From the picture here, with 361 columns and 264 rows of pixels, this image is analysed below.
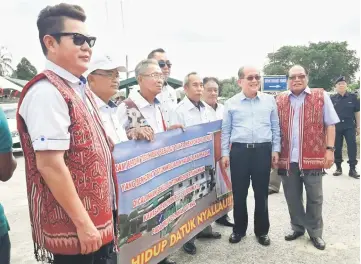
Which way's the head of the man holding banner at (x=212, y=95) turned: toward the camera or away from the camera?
toward the camera

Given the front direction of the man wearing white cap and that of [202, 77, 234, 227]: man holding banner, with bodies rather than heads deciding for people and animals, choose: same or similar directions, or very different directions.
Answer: same or similar directions

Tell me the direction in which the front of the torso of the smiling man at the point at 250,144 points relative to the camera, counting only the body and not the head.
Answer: toward the camera

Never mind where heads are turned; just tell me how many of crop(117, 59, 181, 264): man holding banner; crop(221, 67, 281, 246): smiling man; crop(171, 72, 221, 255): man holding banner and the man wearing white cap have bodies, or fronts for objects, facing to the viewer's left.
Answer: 0

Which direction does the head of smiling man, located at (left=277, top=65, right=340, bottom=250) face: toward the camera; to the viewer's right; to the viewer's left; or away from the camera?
toward the camera

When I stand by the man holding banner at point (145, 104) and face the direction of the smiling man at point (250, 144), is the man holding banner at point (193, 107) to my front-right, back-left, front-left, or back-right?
front-left

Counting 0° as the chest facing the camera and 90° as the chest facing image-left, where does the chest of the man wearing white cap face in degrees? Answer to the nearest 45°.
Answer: approximately 315°

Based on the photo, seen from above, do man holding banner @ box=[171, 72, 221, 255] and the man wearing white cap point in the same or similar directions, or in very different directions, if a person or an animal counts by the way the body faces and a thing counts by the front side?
same or similar directions

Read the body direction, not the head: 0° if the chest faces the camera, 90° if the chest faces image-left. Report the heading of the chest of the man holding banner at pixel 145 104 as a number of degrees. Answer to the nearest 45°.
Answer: approximately 315°

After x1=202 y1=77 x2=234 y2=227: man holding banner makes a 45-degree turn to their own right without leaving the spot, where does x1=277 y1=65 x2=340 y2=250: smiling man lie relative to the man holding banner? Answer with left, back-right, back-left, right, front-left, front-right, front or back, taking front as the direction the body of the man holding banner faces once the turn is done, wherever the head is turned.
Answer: front-left

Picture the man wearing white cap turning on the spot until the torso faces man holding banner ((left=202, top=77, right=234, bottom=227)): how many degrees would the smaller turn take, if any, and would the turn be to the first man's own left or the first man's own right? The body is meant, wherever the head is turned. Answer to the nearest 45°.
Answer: approximately 90° to the first man's own left

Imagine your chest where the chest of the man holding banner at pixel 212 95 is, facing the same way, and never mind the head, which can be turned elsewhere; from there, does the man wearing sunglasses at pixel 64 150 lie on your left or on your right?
on your right

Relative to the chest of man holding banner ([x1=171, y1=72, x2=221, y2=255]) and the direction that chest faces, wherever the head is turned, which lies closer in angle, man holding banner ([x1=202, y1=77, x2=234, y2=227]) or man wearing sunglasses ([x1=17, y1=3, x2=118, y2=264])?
the man wearing sunglasses

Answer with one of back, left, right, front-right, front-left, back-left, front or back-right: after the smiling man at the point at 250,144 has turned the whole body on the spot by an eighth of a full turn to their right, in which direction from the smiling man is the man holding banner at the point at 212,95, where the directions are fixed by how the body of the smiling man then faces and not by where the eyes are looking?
right

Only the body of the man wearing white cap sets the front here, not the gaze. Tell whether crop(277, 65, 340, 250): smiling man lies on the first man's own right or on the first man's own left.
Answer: on the first man's own left

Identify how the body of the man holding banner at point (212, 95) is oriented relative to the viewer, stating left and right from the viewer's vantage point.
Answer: facing the viewer and to the right of the viewer

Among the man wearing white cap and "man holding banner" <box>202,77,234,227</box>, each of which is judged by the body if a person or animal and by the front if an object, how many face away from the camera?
0

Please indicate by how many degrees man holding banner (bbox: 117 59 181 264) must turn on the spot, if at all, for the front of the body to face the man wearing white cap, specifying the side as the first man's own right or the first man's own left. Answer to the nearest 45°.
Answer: approximately 90° to the first man's own right

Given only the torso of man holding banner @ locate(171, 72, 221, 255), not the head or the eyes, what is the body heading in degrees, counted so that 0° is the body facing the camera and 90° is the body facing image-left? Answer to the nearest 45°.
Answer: approximately 315°

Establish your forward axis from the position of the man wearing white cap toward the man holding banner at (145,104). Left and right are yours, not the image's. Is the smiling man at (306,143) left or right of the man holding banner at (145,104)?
right

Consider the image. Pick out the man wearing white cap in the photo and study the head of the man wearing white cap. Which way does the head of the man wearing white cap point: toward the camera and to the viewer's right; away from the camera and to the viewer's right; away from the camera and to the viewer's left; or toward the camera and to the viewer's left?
toward the camera and to the viewer's right
